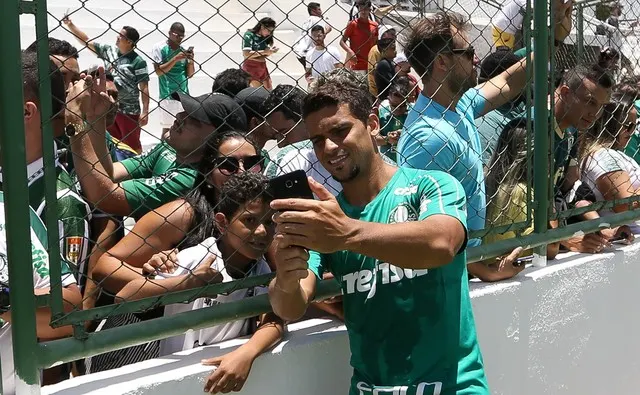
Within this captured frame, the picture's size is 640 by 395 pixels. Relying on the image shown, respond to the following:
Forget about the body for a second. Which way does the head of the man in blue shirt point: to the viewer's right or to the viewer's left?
to the viewer's right

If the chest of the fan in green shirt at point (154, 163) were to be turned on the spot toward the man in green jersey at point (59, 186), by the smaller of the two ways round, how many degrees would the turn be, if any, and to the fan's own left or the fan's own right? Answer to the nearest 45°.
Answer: approximately 45° to the fan's own left

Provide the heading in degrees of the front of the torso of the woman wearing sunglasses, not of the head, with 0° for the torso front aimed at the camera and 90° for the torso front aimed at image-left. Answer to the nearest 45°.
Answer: approximately 315°

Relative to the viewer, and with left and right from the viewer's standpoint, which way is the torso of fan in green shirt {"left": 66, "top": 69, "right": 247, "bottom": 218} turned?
facing to the left of the viewer

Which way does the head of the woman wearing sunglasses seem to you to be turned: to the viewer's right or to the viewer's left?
to the viewer's right

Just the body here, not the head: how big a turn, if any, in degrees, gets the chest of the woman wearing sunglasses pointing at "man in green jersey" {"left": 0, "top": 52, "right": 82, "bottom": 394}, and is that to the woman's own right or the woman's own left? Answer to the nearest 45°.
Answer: approximately 90° to the woman's own right

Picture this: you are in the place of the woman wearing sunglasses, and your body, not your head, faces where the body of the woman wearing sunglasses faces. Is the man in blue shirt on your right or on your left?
on your left

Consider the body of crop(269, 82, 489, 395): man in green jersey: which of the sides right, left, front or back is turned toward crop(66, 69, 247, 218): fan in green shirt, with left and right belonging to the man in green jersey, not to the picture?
right

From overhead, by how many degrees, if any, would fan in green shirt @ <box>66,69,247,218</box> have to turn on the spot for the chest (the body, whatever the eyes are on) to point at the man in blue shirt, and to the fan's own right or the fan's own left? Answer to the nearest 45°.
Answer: approximately 180°

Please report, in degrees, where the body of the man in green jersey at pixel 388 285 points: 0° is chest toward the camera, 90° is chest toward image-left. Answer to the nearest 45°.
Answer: approximately 45°
